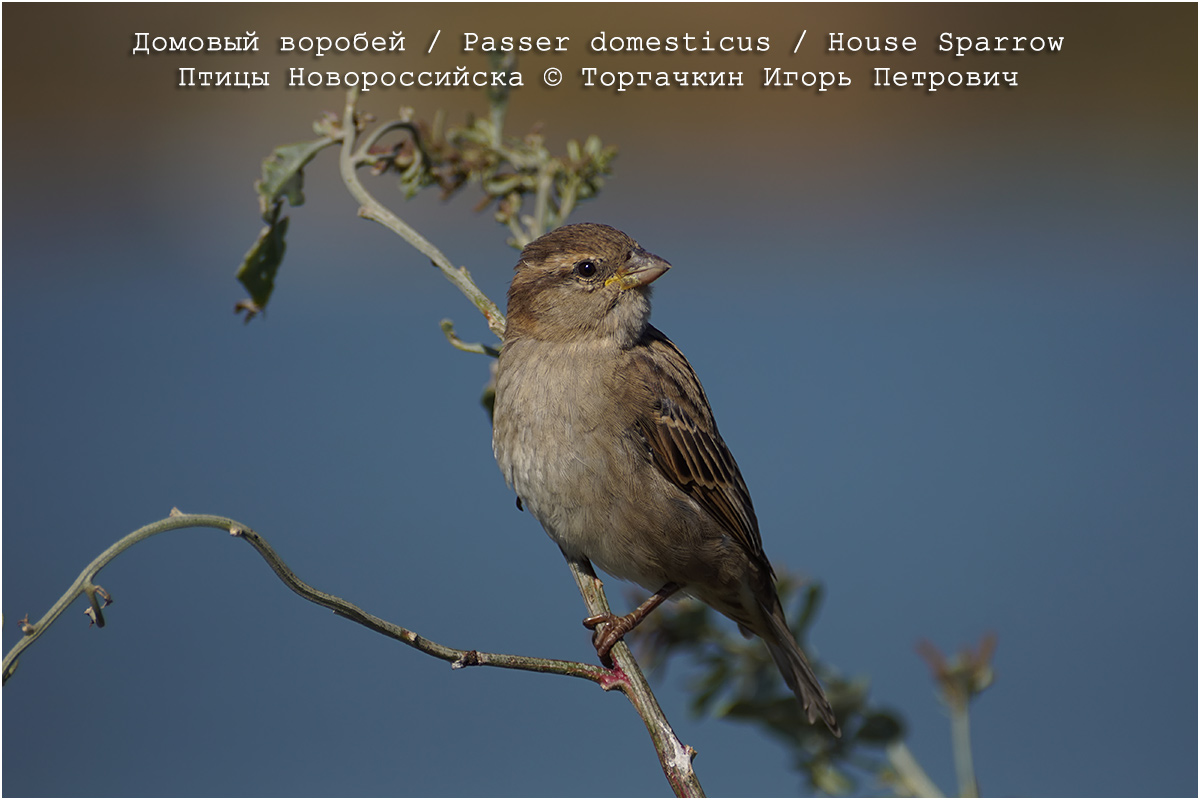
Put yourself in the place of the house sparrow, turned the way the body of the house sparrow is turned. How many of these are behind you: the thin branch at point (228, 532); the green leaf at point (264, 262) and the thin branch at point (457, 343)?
0

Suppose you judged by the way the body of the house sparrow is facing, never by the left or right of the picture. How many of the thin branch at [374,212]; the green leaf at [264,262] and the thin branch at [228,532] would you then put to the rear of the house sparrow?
0

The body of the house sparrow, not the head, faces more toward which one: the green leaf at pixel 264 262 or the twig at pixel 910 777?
the green leaf

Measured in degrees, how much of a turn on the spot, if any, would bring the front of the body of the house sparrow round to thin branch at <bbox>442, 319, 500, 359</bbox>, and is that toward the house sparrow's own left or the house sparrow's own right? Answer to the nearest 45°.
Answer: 0° — it already faces it

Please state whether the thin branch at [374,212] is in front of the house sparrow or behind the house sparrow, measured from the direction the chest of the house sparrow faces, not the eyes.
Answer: in front

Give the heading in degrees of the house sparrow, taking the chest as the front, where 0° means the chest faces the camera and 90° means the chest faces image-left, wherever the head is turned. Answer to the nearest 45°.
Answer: approximately 45°

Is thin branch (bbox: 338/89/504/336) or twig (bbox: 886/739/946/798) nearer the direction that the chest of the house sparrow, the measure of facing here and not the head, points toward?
the thin branch
